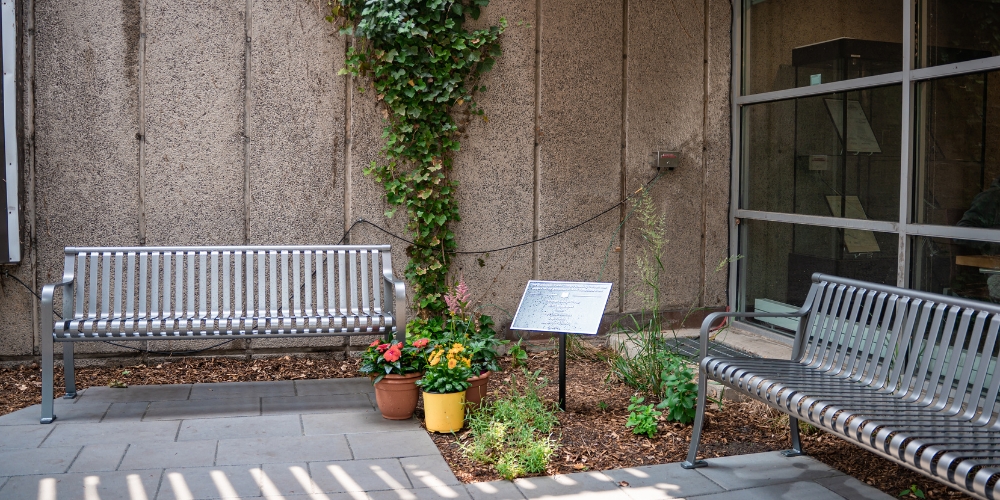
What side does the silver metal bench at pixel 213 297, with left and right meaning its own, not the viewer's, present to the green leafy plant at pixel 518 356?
left

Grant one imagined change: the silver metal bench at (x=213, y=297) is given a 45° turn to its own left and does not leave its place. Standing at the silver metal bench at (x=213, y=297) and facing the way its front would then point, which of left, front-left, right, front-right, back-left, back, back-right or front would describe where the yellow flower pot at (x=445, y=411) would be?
front

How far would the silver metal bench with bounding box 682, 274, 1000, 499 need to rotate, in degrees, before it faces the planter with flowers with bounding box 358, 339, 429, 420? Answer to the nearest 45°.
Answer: approximately 45° to its right

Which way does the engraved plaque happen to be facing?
toward the camera

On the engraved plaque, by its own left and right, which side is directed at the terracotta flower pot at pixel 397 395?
right

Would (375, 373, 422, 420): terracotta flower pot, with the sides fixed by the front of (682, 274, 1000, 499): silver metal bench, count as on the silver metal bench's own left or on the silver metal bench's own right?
on the silver metal bench's own right

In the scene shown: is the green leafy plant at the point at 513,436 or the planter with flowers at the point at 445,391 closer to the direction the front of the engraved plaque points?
the green leafy plant

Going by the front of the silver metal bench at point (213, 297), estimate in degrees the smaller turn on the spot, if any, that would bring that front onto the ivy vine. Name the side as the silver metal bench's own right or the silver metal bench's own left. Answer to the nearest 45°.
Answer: approximately 90° to the silver metal bench's own left

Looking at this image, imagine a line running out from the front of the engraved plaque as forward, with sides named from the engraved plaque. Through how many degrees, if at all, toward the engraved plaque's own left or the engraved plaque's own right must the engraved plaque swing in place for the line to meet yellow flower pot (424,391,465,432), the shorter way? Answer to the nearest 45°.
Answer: approximately 45° to the engraved plaque's own right

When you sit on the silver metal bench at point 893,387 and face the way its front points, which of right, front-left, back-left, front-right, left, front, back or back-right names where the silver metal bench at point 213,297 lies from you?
front-right

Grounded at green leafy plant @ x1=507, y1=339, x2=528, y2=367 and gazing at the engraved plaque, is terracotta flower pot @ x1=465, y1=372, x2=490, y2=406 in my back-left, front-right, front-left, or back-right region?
front-right

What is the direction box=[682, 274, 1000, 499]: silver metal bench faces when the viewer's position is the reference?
facing the viewer and to the left of the viewer

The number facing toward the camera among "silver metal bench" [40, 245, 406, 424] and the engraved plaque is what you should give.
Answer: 2

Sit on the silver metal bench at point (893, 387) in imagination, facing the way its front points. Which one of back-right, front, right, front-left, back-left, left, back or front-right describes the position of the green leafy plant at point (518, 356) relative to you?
right

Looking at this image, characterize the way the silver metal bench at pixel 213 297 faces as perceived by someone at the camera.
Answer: facing the viewer

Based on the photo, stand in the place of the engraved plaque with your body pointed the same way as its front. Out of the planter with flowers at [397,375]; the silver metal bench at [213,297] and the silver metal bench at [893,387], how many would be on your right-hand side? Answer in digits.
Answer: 2
